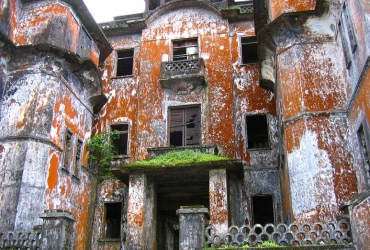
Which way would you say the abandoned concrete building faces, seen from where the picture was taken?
facing the viewer
